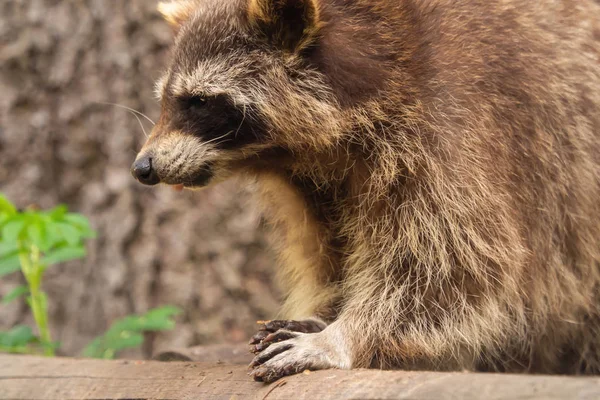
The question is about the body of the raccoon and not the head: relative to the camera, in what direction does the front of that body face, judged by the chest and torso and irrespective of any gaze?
to the viewer's left

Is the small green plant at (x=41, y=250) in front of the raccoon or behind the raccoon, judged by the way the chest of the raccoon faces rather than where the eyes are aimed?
in front
